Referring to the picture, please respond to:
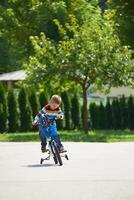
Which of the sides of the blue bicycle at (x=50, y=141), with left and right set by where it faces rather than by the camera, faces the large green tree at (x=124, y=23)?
back

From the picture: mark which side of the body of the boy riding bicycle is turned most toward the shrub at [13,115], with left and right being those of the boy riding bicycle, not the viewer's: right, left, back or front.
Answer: back

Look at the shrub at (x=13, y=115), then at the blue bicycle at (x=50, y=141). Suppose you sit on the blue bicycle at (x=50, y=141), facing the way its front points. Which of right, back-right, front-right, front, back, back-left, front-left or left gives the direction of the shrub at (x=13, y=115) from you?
back

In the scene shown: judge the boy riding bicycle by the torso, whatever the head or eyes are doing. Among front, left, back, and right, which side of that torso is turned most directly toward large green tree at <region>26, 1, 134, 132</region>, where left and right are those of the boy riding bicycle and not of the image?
back

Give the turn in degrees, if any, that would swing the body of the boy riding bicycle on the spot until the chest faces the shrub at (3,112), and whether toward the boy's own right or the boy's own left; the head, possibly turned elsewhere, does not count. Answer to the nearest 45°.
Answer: approximately 180°

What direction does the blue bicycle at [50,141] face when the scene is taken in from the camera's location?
facing the viewer

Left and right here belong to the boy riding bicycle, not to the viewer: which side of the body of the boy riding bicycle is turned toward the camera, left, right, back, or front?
front

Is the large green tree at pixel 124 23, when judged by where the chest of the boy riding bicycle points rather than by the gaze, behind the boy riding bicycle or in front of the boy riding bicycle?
behind

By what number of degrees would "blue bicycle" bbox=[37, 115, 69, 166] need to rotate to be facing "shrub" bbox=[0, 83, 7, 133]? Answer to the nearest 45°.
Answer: approximately 180°
